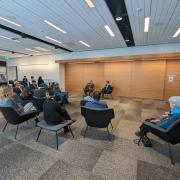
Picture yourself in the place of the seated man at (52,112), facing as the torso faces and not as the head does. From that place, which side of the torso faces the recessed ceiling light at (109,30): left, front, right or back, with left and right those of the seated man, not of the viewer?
front

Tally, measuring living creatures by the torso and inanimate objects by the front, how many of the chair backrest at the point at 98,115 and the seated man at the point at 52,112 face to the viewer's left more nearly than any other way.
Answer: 0

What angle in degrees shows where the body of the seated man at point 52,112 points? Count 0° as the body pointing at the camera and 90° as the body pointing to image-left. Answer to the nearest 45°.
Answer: approximately 225°

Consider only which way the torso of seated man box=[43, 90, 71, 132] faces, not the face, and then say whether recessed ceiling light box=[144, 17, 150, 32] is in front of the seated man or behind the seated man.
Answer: in front

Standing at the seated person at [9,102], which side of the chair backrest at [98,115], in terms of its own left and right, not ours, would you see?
left

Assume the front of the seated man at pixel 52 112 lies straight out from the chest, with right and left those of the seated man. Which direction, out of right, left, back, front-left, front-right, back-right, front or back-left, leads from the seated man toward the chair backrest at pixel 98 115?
front-right

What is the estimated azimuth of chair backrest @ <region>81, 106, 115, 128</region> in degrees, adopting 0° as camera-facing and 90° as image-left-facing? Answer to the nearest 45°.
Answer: approximately 180°
